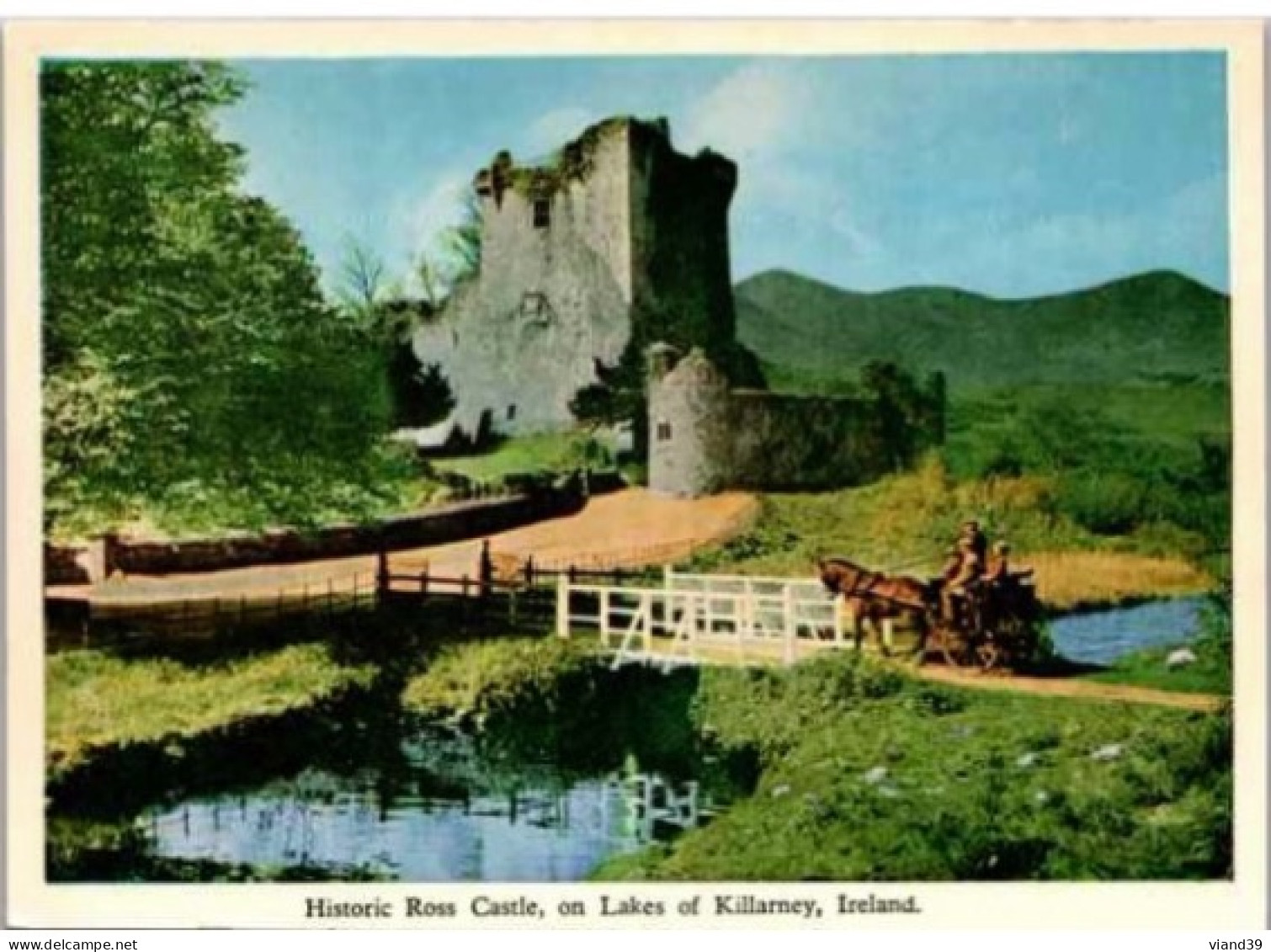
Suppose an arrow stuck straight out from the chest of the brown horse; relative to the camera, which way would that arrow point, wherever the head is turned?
to the viewer's left

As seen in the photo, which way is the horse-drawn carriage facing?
to the viewer's left
